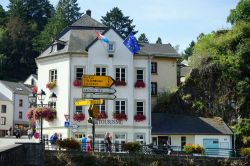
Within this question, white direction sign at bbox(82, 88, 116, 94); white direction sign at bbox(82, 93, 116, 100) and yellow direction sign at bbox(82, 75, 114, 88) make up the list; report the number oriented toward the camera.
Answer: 3

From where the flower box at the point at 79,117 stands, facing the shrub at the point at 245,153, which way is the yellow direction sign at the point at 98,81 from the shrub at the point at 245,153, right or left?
right

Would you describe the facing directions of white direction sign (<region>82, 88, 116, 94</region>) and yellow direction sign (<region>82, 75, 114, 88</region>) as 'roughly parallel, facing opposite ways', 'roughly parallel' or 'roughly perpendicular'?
roughly parallel

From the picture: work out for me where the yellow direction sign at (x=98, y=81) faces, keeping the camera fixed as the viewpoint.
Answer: facing the viewer

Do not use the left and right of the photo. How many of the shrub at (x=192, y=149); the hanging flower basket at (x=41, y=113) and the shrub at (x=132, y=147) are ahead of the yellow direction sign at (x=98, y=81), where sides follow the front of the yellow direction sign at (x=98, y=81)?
0

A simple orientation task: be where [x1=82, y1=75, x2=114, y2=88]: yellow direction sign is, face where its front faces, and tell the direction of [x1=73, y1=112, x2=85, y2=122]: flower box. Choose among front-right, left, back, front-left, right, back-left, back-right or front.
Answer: back

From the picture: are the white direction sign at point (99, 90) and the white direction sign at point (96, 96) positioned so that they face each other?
no

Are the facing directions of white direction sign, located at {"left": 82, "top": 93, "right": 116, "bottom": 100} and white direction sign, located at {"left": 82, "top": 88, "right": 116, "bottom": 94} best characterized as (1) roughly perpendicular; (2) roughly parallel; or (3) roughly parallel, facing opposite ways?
roughly parallel

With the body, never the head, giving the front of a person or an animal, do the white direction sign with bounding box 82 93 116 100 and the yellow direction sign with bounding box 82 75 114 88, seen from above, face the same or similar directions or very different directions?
same or similar directions

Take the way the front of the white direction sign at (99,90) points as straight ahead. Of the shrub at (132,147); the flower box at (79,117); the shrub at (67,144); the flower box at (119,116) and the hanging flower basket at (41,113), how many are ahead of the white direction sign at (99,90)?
0

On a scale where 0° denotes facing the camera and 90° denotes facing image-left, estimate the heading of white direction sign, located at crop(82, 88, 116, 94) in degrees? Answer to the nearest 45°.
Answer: approximately 0°

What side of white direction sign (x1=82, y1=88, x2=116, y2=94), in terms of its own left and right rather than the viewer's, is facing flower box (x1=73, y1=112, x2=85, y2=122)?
back

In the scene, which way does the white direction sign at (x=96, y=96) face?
toward the camera

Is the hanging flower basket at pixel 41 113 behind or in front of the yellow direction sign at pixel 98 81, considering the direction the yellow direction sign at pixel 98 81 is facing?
behind

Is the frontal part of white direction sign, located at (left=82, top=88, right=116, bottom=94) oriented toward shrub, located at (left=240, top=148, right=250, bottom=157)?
no
